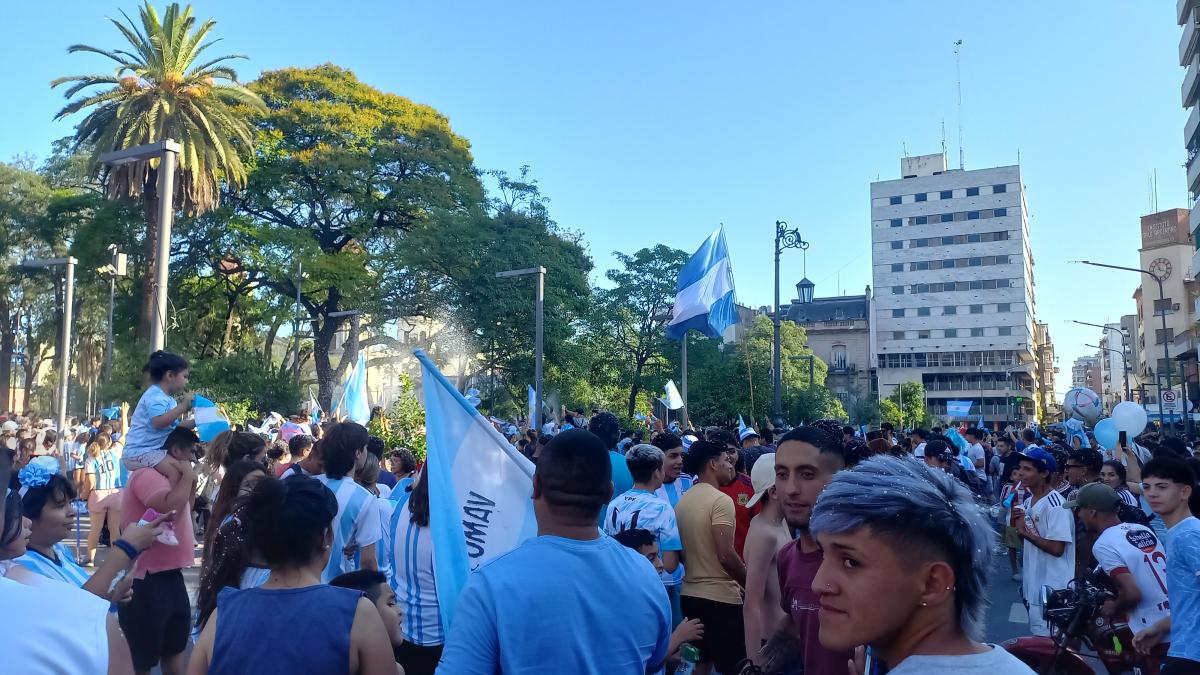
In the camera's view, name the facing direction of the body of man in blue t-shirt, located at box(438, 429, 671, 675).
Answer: away from the camera

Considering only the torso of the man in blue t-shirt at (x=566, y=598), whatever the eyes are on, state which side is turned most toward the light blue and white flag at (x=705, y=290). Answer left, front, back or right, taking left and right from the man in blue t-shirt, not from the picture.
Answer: front

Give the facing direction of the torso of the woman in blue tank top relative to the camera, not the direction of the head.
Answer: away from the camera

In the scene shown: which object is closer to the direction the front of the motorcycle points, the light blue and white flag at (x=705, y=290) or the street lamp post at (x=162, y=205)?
the street lamp post

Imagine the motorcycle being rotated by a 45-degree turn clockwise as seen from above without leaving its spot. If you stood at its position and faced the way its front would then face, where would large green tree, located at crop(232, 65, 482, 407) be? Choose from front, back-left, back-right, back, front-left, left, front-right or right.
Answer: front

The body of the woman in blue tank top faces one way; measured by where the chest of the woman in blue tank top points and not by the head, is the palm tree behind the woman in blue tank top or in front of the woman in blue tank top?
in front

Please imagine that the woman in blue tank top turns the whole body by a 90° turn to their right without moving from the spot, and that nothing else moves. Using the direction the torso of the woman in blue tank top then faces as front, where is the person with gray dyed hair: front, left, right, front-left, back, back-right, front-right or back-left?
front-right

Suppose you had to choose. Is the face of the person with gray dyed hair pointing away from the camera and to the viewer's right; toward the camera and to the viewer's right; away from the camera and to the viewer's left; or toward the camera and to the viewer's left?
toward the camera and to the viewer's left

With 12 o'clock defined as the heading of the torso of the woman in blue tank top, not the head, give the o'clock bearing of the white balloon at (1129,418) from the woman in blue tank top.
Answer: The white balloon is roughly at 2 o'clock from the woman in blue tank top.

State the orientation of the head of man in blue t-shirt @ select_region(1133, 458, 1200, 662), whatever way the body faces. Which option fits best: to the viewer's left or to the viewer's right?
to the viewer's left

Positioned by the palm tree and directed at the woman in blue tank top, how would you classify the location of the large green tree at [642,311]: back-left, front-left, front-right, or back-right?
back-left

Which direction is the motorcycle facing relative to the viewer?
to the viewer's left
